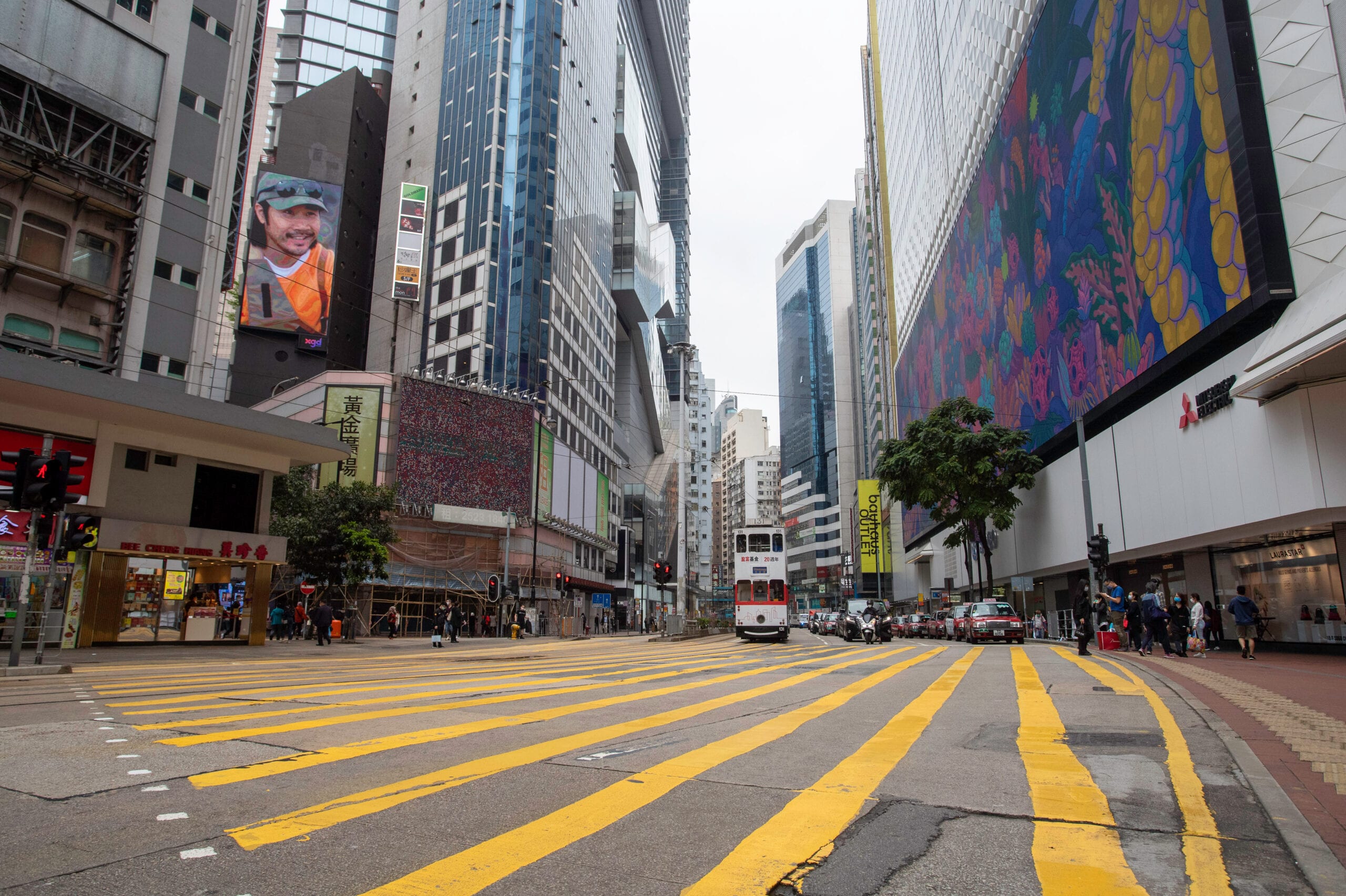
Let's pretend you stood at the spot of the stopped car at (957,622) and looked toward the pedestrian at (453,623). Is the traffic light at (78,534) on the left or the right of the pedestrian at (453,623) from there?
left

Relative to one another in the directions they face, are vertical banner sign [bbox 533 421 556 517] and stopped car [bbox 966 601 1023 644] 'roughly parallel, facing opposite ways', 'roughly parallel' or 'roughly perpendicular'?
roughly perpendicular

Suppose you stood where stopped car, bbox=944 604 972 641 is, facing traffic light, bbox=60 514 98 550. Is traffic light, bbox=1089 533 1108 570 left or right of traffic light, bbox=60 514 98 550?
left

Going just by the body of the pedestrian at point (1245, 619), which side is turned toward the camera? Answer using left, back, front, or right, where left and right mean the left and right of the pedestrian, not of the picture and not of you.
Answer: back

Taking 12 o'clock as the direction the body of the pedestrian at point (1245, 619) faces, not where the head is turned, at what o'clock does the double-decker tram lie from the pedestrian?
The double-decker tram is roughly at 10 o'clock from the pedestrian.
